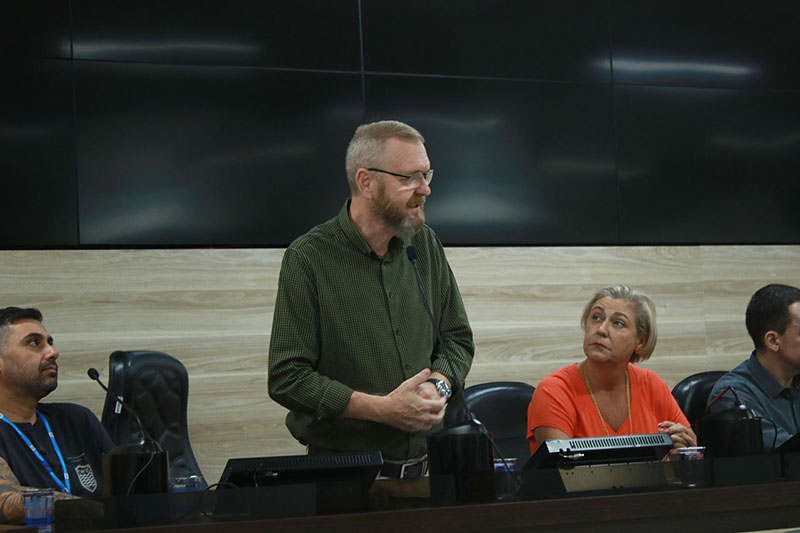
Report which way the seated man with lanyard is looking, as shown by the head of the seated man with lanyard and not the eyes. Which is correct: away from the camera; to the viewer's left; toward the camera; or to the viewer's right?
to the viewer's right

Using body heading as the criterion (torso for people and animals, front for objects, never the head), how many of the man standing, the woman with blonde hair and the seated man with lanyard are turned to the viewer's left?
0

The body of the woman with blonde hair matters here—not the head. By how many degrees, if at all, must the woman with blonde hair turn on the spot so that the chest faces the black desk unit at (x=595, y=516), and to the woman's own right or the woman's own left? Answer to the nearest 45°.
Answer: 0° — they already face it

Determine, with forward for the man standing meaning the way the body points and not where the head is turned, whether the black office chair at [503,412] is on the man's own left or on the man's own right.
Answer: on the man's own left

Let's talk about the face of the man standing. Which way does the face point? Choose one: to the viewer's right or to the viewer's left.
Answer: to the viewer's right

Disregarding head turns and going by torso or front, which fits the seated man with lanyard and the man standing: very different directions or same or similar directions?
same or similar directions

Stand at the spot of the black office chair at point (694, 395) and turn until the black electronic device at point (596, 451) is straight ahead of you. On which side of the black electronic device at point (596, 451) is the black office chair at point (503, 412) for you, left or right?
right

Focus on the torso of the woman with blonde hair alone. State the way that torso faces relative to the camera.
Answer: toward the camera

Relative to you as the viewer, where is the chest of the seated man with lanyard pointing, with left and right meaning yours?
facing the viewer and to the right of the viewer

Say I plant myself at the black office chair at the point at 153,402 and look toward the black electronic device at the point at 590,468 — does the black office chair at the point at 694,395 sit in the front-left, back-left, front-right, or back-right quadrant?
front-left

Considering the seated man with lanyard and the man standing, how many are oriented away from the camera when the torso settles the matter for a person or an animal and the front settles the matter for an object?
0

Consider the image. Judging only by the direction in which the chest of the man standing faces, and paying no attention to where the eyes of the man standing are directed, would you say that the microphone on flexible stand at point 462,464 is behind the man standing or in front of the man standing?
in front

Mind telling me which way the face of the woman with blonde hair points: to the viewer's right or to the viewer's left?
to the viewer's left

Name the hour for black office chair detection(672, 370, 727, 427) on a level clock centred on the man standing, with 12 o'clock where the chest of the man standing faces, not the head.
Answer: The black office chair is roughly at 9 o'clock from the man standing.

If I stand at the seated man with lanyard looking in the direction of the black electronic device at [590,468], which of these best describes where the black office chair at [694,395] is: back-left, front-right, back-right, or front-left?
front-left

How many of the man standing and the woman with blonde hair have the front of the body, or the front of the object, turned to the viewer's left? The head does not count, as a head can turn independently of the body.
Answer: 0
